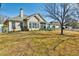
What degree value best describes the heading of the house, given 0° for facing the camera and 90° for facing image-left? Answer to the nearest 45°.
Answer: approximately 0°

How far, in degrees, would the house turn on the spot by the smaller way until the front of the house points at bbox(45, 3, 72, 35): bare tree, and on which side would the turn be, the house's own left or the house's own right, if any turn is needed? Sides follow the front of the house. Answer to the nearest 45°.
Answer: approximately 90° to the house's own left

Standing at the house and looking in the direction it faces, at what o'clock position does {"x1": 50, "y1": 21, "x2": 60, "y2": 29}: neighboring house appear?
The neighboring house is roughly at 9 o'clock from the house.
